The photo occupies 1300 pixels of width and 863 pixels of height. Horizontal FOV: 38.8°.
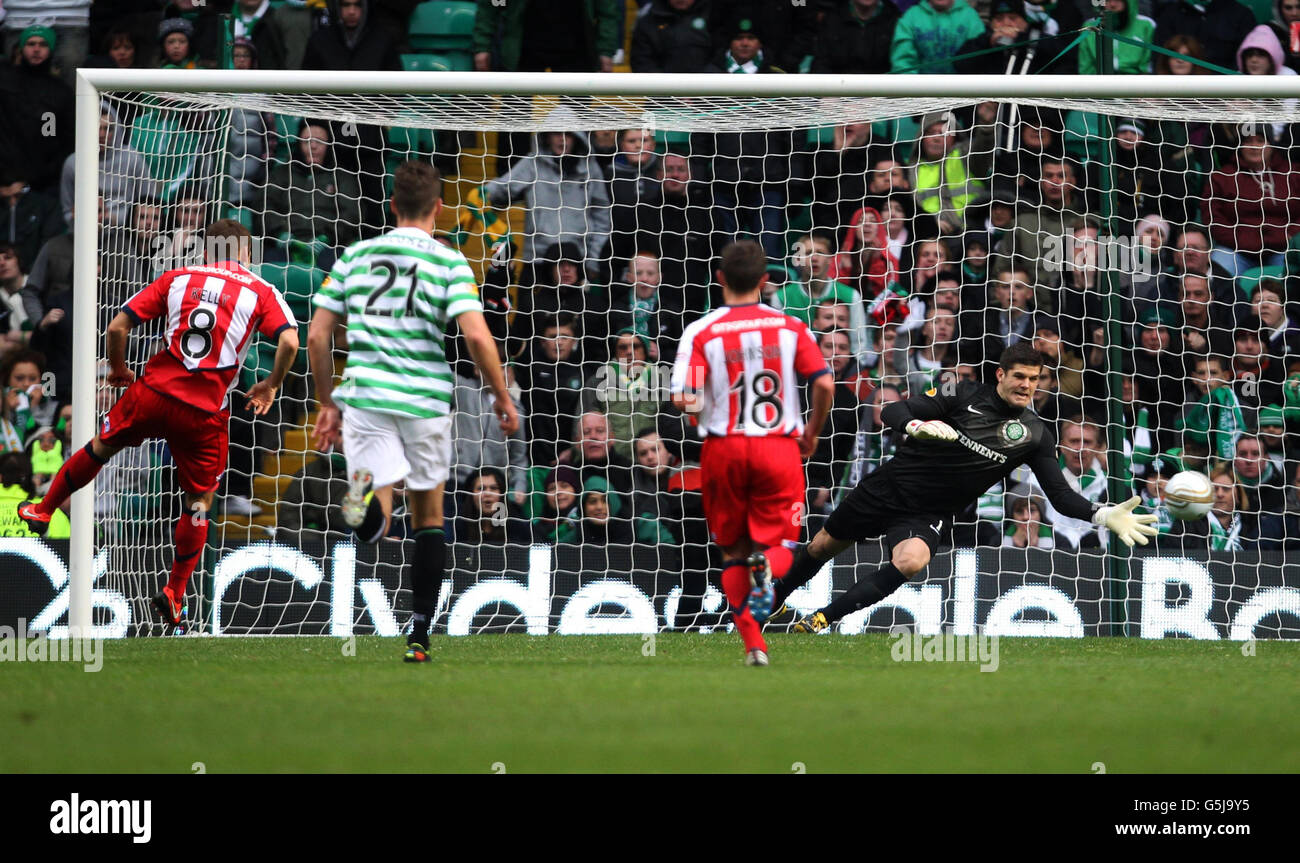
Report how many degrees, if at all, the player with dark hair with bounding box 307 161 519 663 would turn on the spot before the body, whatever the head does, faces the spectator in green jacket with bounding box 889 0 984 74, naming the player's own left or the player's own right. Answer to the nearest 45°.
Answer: approximately 45° to the player's own right

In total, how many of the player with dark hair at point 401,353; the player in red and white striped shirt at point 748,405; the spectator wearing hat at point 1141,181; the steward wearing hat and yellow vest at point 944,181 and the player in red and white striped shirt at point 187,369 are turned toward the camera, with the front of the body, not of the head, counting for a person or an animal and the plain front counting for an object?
2

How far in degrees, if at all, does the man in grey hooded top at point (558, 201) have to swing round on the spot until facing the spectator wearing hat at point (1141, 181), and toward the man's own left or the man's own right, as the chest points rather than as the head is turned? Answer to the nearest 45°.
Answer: approximately 90° to the man's own left

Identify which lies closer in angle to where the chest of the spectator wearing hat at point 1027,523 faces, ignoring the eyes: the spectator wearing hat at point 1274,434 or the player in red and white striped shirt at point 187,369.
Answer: the player in red and white striped shirt

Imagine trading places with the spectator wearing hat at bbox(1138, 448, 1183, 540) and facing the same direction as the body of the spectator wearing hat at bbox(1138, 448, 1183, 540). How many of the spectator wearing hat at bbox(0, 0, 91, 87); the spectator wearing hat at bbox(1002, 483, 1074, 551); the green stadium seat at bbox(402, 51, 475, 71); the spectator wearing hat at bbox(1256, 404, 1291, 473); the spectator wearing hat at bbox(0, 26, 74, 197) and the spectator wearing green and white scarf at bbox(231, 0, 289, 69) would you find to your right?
5

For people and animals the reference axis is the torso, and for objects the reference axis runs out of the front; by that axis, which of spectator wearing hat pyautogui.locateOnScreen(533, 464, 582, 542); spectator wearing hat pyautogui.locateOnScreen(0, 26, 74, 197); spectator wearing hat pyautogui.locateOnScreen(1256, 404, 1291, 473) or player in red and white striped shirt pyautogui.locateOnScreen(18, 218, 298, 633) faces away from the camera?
the player in red and white striped shirt

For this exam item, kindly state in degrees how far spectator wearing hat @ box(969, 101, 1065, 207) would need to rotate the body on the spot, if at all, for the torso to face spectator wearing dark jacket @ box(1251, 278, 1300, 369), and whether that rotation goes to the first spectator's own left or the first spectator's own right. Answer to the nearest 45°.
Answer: approximately 90° to the first spectator's own left

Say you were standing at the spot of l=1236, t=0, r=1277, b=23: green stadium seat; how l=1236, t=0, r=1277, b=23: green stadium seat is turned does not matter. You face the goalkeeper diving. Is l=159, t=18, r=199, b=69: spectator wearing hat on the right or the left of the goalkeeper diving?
right

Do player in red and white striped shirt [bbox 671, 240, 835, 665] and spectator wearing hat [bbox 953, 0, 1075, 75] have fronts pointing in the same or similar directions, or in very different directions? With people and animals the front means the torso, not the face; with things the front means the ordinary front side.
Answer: very different directions

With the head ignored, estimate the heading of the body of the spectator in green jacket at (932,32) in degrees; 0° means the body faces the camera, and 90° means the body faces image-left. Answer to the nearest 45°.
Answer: approximately 0°
